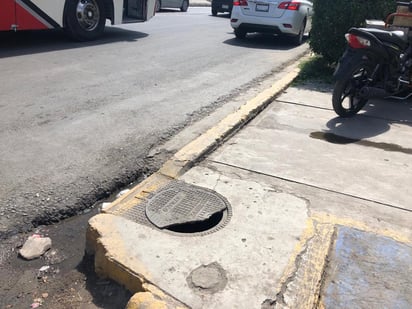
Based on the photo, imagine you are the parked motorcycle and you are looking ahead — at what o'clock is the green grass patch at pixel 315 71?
The green grass patch is roughly at 10 o'clock from the parked motorcycle.

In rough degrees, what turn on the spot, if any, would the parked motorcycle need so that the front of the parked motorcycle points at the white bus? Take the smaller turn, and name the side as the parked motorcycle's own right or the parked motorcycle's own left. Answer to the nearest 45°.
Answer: approximately 135° to the parked motorcycle's own left

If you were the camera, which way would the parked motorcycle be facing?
facing away from the viewer and to the right of the viewer

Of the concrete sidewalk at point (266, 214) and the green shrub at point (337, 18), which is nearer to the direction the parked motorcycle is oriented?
the green shrub

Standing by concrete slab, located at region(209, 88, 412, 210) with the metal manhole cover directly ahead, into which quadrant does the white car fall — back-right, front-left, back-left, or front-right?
back-right

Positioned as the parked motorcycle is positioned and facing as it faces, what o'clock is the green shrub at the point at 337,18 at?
The green shrub is roughly at 10 o'clock from the parked motorcycle.

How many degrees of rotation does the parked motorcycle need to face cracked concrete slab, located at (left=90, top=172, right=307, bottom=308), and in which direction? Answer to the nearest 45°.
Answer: approximately 135° to its right
